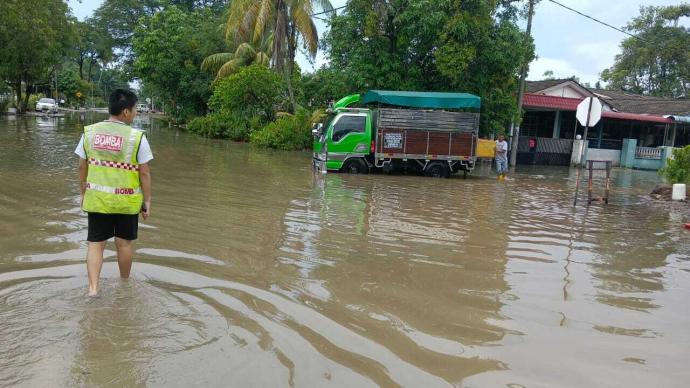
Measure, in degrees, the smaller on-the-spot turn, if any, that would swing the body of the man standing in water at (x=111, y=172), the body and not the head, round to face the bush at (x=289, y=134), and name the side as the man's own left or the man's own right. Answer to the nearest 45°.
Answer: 0° — they already face it

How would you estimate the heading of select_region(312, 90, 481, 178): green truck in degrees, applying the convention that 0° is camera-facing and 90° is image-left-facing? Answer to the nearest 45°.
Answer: approximately 90°

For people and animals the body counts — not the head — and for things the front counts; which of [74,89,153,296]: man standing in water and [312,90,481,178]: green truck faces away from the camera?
the man standing in water

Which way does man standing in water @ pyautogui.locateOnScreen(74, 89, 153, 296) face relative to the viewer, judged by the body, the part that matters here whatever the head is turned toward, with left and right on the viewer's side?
facing away from the viewer

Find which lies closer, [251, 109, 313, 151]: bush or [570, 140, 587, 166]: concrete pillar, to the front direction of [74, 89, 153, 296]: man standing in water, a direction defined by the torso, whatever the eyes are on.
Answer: the bush

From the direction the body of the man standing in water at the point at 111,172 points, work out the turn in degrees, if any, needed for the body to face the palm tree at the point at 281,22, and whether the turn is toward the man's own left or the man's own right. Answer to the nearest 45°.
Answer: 0° — they already face it

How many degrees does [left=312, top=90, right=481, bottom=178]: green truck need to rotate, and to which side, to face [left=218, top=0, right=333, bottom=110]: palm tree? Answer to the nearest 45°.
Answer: approximately 45° to its right

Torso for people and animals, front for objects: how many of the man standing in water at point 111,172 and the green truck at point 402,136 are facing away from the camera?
1

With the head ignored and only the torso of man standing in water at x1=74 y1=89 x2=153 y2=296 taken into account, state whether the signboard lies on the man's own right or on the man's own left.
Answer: on the man's own right

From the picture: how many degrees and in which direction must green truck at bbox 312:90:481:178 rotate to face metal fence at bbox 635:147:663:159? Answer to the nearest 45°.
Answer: approximately 135° to its right
